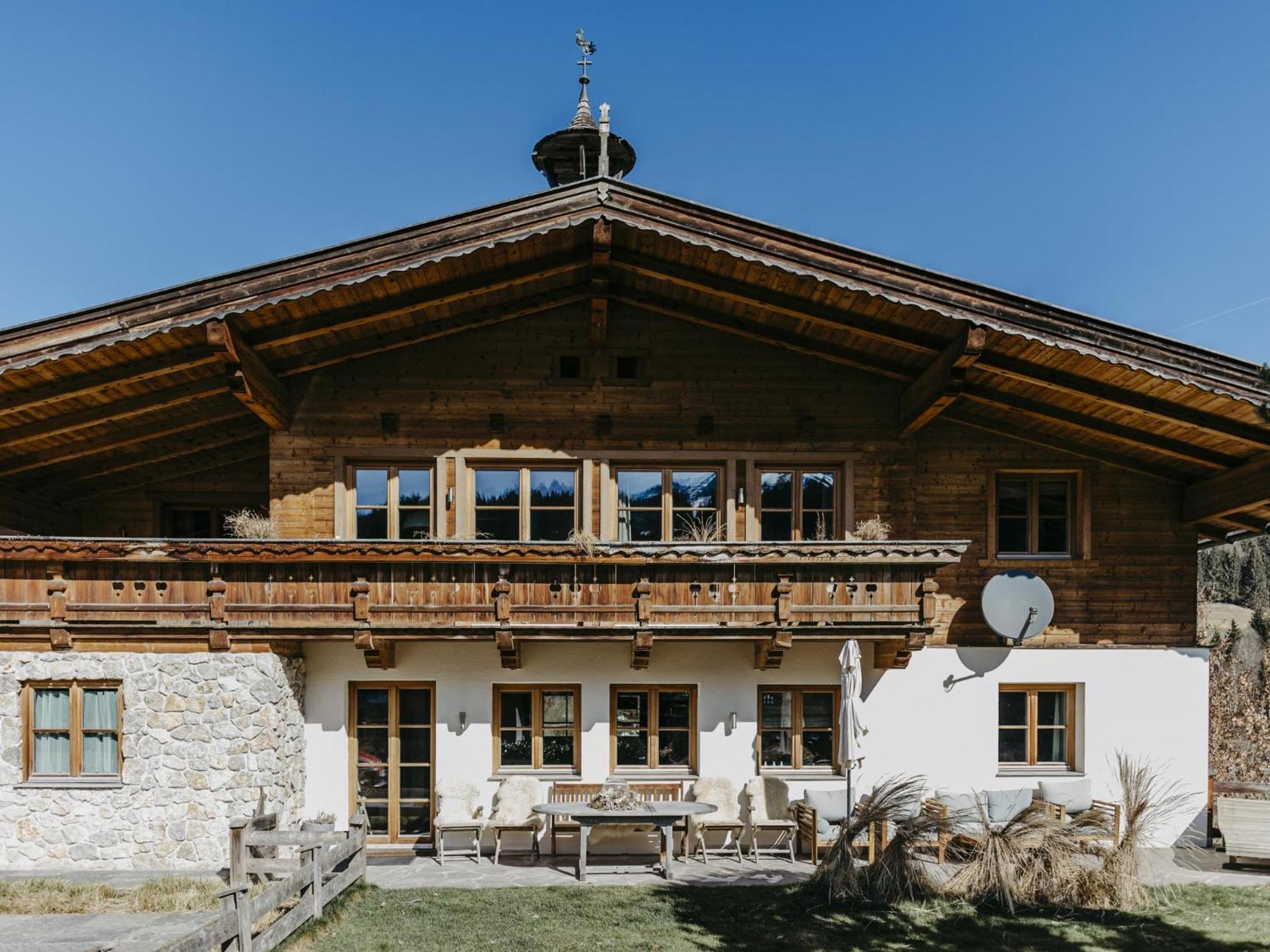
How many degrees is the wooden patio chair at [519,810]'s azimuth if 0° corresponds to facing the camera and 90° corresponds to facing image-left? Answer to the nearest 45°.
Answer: approximately 0°

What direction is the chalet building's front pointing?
toward the camera

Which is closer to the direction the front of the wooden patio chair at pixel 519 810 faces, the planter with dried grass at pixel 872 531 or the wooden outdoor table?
the wooden outdoor table

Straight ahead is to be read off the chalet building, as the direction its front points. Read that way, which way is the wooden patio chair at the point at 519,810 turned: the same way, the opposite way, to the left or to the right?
the same way

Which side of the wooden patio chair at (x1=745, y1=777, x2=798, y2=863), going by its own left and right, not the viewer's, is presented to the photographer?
front

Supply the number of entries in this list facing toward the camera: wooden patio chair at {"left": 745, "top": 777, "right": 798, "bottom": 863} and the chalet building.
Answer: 2

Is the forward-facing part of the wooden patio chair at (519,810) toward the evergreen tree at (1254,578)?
no

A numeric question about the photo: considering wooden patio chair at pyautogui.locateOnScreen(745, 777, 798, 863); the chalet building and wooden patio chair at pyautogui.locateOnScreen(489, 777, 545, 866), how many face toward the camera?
3

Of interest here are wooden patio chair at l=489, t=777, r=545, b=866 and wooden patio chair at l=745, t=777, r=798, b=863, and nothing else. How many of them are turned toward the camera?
2

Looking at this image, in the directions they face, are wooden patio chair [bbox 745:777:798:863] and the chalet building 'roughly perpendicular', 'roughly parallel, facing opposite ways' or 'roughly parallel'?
roughly parallel

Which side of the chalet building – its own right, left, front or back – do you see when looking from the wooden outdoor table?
front

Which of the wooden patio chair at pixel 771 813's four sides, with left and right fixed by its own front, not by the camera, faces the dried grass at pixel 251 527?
right
